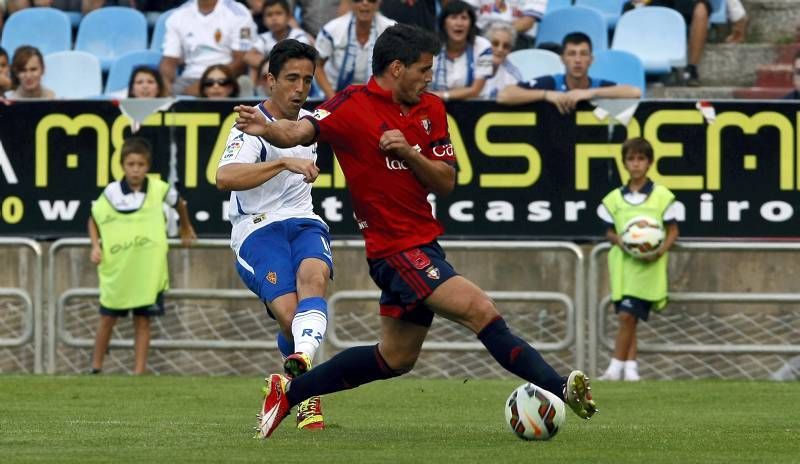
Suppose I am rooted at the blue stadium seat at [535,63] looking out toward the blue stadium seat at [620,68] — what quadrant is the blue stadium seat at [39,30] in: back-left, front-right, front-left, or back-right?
back-left

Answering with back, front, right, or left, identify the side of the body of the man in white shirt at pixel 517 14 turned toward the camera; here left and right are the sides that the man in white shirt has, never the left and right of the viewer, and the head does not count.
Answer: front

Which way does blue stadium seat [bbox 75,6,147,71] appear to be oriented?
toward the camera

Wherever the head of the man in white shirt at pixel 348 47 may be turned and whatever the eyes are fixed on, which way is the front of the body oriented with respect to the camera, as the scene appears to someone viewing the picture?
toward the camera

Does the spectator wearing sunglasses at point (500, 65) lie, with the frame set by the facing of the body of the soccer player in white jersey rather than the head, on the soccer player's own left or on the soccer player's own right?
on the soccer player's own left

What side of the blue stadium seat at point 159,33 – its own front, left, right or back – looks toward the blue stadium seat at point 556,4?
left

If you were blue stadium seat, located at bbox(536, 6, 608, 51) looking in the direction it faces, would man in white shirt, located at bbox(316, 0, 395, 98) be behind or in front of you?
in front

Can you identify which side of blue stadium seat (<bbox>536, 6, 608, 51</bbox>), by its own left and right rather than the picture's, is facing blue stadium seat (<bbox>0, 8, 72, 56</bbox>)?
right

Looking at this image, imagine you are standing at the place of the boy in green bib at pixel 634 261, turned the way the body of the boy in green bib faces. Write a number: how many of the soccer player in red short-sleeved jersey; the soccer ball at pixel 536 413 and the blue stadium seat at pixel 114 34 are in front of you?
2

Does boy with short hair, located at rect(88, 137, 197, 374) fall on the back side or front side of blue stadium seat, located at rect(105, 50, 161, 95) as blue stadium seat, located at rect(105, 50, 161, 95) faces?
on the front side

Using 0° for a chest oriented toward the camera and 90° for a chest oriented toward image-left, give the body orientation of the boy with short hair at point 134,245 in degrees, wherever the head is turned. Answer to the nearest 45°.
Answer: approximately 0°
